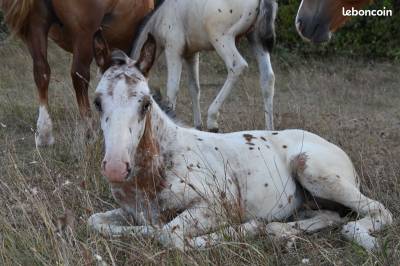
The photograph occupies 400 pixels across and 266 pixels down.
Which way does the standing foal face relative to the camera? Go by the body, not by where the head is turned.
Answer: to the viewer's left

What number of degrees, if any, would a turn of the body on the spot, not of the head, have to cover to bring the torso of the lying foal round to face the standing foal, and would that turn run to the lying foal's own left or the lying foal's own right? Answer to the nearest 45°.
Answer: approximately 135° to the lying foal's own right

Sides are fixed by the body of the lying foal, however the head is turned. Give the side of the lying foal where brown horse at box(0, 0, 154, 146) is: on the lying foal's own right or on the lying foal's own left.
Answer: on the lying foal's own right

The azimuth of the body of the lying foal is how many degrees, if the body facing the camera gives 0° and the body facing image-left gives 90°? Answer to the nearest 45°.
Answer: approximately 45°

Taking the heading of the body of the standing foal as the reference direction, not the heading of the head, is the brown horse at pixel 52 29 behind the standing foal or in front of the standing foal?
in front

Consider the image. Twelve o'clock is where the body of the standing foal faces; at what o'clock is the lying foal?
The lying foal is roughly at 9 o'clock from the standing foal.

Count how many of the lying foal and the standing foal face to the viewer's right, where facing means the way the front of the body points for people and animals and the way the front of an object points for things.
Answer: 0

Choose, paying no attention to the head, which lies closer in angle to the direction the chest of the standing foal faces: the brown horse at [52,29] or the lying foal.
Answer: the brown horse
